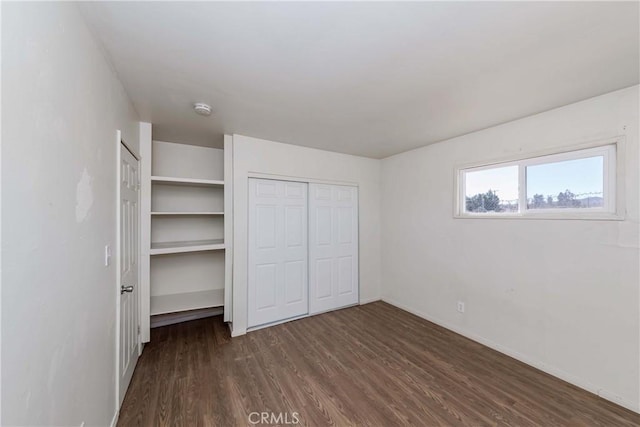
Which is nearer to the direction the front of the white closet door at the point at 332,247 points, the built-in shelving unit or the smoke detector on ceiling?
the smoke detector on ceiling

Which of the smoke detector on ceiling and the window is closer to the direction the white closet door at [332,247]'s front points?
the window

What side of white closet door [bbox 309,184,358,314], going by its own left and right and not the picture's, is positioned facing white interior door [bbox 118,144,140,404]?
right

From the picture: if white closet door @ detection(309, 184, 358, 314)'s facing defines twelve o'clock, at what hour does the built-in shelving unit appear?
The built-in shelving unit is roughly at 4 o'clock from the white closet door.

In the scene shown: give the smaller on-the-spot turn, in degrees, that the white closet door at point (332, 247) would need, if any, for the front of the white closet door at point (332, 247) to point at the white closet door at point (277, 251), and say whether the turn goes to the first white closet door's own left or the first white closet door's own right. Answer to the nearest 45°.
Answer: approximately 90° to the first white closet door's own right

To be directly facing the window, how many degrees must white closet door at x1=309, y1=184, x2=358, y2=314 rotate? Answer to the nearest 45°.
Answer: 0° — it already faces it

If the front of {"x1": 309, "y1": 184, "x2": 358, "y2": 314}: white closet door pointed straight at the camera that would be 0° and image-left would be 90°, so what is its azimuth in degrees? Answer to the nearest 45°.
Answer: approximately 315°

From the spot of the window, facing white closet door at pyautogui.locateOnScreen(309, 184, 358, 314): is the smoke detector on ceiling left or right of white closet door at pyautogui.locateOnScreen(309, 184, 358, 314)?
left

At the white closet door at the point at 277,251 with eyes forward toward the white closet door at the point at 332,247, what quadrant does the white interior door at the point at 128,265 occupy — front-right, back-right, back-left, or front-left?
back-right

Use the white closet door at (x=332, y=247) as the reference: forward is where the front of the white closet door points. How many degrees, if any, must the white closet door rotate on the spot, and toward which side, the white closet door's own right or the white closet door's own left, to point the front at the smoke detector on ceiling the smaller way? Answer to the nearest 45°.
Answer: approximately 90° to the white closet door's own right
